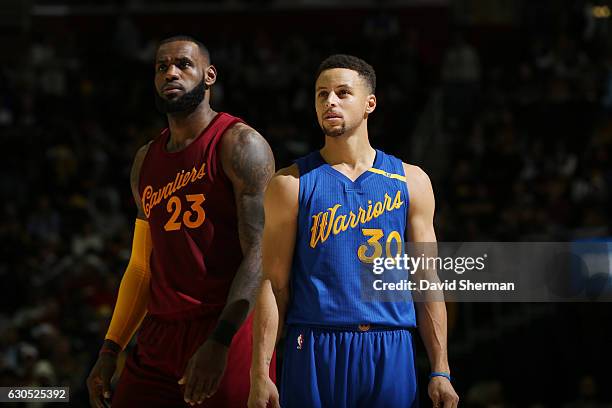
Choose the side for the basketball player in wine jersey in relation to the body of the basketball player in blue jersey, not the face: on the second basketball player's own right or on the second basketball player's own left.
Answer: on the second basketball player's own right

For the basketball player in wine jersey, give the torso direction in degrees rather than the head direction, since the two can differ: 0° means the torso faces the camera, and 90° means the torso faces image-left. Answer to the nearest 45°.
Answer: approximately 45°

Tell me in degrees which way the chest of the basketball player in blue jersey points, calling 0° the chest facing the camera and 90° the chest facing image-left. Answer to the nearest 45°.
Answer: approximately 0°

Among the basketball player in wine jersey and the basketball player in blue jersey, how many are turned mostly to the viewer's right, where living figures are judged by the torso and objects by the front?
0
